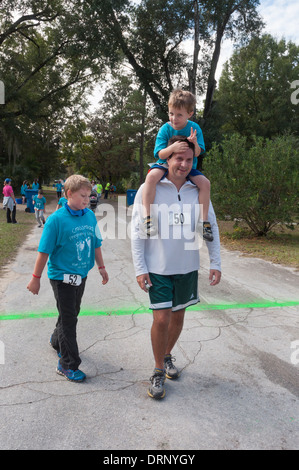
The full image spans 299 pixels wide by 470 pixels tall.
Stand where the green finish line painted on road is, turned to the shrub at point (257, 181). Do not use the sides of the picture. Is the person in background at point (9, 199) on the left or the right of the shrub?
left

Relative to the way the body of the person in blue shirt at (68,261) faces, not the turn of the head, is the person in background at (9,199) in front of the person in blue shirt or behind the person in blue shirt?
behind

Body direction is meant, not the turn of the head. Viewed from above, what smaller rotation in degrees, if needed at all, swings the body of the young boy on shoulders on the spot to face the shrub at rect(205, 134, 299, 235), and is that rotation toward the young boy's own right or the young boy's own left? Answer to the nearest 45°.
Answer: approximately 180°

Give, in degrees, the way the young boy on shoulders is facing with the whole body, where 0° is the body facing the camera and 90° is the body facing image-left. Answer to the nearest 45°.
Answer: approximately 0°

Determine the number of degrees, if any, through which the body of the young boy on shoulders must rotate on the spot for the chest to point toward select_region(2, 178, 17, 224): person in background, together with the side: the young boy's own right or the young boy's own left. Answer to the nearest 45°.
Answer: approximately 135° to the young boy's own right

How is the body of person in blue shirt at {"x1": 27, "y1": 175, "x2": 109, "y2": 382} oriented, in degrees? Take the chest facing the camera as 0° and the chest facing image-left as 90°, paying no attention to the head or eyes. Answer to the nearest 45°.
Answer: approximately 315°

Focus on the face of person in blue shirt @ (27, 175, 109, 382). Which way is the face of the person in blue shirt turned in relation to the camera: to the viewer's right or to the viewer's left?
to the viewer's right
